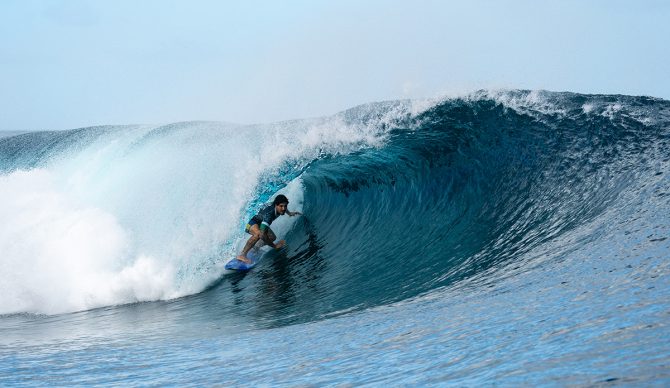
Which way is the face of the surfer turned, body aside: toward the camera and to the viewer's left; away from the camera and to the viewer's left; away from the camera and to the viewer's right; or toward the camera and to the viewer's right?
toward the camera and to the viewer's right
